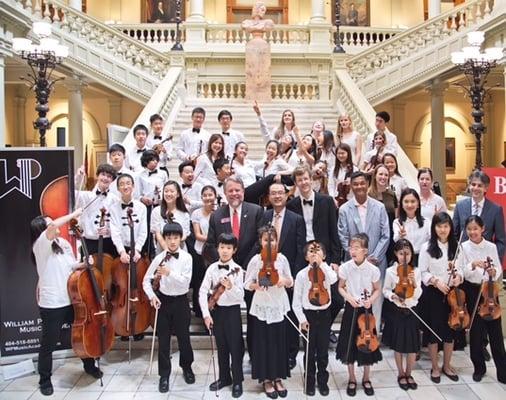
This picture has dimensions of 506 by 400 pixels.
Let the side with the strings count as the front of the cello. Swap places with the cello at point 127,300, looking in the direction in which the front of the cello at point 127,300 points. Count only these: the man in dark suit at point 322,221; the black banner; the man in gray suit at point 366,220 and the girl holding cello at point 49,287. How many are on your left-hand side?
2

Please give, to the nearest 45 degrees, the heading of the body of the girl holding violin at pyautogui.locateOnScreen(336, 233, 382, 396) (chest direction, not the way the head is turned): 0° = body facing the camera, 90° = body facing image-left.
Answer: approximately 0°

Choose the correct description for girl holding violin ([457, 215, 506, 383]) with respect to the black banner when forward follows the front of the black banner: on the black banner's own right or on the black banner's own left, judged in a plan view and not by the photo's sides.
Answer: on the black banner's own left

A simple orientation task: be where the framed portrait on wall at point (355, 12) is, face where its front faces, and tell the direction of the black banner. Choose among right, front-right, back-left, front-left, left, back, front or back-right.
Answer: front

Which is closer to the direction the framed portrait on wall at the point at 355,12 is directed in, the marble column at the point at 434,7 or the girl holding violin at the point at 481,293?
the girl holding violin

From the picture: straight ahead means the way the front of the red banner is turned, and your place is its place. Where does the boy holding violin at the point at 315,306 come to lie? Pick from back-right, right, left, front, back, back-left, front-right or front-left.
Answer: front-right

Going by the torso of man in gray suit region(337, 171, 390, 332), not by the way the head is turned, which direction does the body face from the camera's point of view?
toward the camera

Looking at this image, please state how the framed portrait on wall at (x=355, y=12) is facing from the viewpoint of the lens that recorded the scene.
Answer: facing the viewer

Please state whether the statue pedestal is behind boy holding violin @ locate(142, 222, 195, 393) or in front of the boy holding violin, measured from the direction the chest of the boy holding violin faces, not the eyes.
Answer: behind
